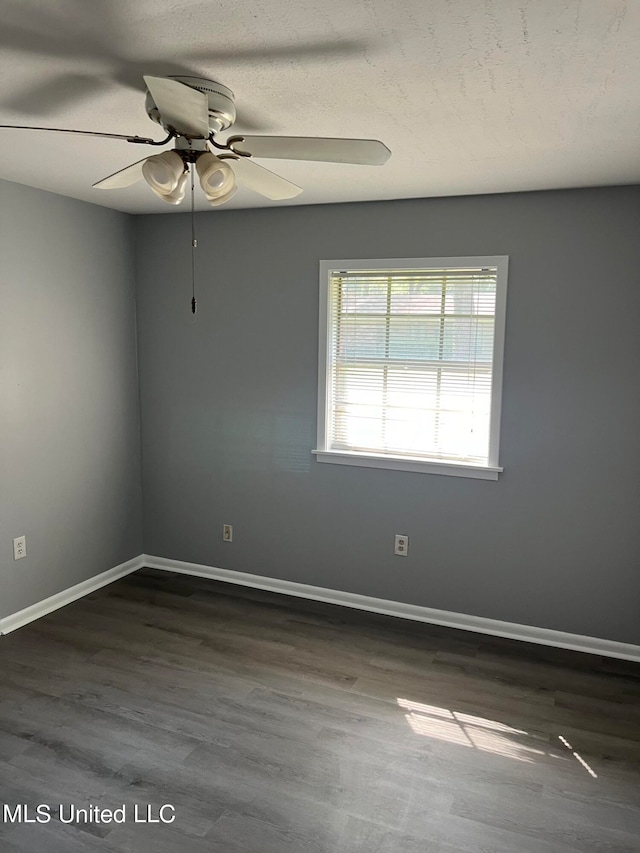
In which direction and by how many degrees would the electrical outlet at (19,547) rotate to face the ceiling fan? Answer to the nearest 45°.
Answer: approximately 45° to its right

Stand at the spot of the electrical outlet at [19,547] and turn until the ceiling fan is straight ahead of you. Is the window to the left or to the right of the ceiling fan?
left

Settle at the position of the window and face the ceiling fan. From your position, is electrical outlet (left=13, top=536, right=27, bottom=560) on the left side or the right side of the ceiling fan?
right

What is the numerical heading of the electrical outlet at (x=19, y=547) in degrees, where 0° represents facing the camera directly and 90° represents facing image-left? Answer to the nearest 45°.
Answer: approximately 315°
